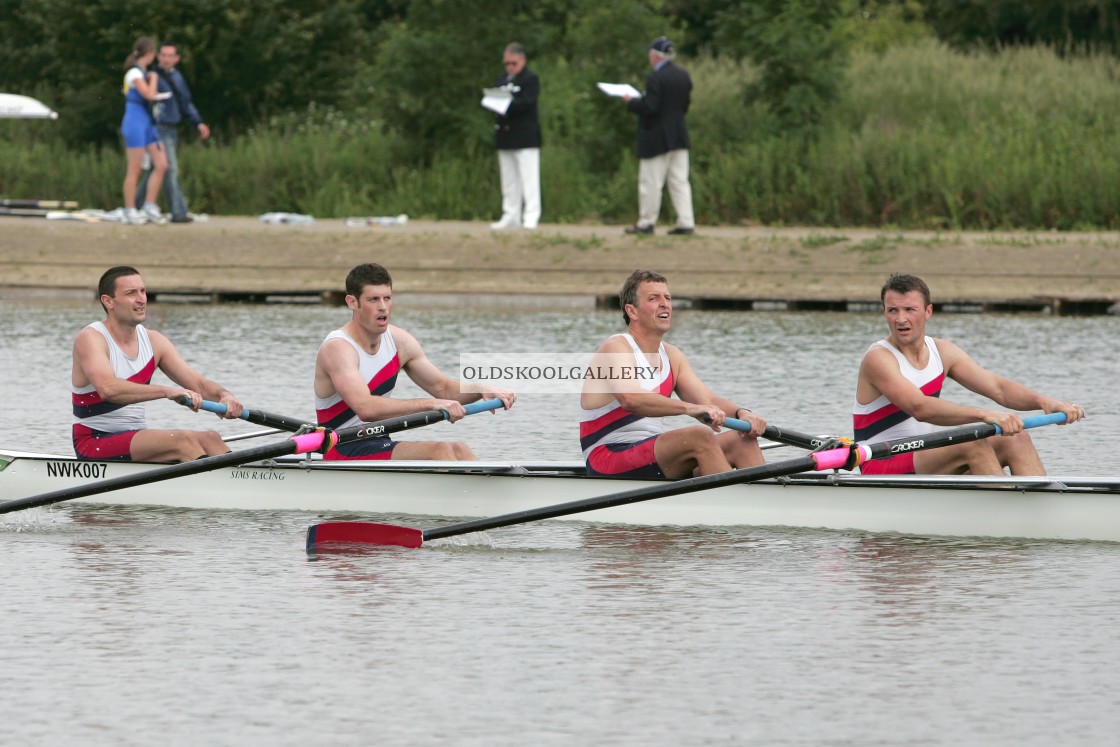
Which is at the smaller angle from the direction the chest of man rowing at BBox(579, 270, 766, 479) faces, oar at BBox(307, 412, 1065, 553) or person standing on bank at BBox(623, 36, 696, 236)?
the oar

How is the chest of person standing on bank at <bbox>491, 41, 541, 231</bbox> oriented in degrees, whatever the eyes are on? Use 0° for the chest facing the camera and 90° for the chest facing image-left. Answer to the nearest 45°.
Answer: approximately 45°

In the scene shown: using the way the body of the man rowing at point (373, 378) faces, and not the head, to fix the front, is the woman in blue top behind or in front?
behind

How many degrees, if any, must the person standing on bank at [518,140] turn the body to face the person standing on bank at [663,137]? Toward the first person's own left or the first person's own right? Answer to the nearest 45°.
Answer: approximately 135° to the first person's own left

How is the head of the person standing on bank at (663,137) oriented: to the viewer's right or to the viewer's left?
to the viewer's left
